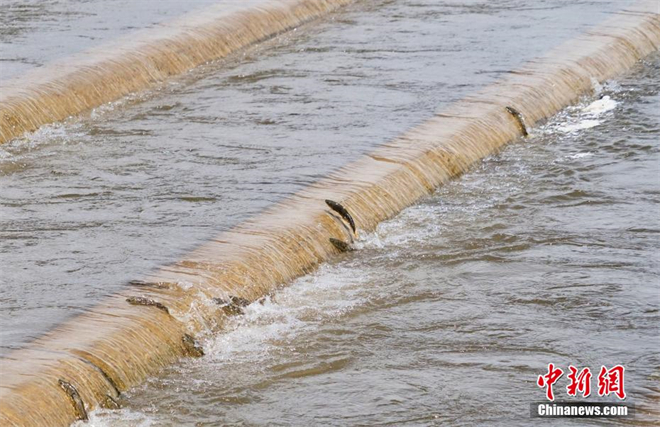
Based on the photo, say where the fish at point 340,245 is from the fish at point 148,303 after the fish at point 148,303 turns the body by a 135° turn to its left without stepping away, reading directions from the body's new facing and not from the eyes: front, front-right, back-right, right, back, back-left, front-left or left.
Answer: left

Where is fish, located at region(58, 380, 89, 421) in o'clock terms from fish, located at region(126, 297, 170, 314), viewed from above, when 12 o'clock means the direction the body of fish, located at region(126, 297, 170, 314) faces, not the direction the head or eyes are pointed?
fish, located at region(58, 380, 89, 421) is roughly at 10 o'clock from fish, located at region(126, 297, 170, 314).

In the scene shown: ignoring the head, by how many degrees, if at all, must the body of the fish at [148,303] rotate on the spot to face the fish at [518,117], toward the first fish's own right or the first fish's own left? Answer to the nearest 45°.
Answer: approximately 135° to the first fish's own right

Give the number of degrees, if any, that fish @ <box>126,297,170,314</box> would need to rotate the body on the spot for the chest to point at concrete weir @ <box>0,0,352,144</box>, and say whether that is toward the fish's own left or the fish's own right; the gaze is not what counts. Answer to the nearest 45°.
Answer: approximately 90° to the fish's own right

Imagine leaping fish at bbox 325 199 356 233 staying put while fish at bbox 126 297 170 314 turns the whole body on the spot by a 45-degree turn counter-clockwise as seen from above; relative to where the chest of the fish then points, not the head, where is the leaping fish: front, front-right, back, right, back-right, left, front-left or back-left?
back

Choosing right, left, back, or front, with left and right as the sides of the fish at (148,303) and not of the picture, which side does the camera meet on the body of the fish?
left
